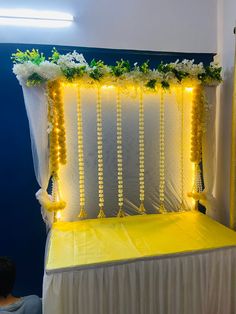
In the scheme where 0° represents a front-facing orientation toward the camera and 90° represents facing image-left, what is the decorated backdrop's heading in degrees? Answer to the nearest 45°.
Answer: approximately 0°

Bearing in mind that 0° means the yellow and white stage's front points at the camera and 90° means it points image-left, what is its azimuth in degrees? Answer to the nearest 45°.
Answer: approximately 0°
